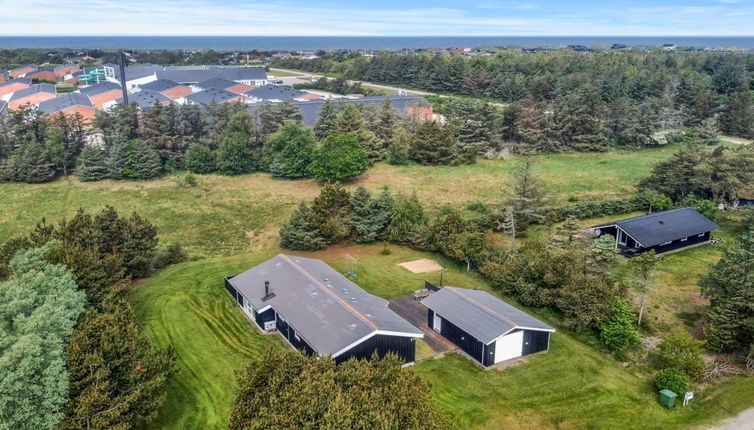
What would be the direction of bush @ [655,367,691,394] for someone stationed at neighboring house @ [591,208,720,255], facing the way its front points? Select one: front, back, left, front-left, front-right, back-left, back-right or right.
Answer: front-left

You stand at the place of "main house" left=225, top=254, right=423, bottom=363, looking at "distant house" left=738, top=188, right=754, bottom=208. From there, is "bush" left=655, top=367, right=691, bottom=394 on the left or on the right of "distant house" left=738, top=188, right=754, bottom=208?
right

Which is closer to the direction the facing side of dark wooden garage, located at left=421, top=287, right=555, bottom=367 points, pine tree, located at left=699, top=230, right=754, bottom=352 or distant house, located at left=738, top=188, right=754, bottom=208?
the pine tree

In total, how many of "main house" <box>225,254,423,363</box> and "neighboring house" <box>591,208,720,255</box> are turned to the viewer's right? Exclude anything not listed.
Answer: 0

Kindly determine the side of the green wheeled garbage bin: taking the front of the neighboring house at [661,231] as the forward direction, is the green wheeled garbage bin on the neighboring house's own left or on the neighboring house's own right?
on the neighboring house's own left

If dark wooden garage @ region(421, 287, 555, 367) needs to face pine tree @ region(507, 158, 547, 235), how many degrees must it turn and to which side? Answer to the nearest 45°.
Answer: approximately 135° to its left

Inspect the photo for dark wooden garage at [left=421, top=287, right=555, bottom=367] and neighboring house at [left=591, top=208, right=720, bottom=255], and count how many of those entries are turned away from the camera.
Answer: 0

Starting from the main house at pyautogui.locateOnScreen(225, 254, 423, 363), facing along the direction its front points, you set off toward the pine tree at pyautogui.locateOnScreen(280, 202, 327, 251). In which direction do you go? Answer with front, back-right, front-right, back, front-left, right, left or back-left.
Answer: back-right

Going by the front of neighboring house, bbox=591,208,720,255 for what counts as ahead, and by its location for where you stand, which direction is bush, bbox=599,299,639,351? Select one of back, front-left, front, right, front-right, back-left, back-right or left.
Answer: front-left

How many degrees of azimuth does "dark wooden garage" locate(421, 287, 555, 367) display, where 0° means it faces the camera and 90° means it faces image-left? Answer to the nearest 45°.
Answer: approximately 315°

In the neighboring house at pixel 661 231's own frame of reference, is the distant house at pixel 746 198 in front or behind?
behind

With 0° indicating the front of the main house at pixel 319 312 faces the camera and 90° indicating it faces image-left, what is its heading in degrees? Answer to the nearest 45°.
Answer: approximately 45°

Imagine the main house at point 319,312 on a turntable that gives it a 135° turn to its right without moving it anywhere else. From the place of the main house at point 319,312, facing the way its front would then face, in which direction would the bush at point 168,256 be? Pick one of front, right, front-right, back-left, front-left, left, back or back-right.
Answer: front-left

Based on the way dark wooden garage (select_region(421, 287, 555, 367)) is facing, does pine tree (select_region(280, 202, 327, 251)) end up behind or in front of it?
behind

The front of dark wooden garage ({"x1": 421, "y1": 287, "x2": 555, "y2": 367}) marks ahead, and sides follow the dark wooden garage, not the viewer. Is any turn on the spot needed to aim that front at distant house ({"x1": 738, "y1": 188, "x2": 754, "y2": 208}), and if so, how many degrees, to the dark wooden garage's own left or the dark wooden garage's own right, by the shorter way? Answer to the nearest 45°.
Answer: approximately 90° to the dark wooden garage's own left

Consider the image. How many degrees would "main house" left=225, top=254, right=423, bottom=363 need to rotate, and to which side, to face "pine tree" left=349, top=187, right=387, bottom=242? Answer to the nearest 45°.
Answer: approximately 135° to its right
